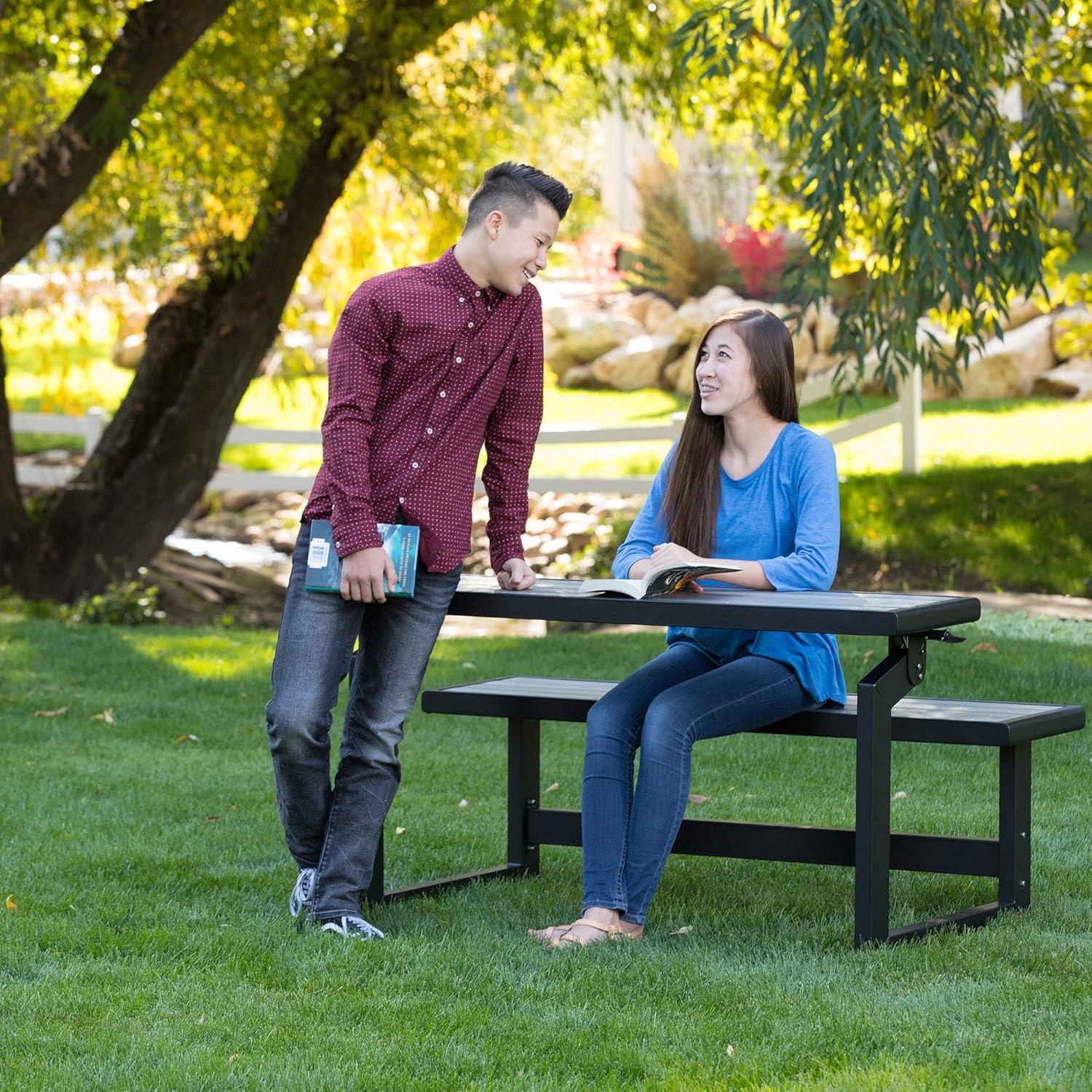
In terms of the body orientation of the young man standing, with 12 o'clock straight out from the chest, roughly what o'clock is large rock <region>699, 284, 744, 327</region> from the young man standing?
The large rock is roughly at 8 o'clock from the young man standing.

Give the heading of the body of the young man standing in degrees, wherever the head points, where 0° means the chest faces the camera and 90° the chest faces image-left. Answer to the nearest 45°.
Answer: approximately 315°

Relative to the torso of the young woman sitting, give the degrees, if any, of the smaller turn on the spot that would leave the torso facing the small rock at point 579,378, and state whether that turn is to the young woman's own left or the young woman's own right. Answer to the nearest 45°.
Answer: approximately 135° to the young woman's own right

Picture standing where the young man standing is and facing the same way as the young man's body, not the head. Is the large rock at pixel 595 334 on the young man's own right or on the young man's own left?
on the young man's own left

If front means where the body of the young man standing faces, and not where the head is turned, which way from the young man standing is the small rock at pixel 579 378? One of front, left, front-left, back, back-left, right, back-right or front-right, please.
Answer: back-left

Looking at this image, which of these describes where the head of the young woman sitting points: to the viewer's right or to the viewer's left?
to the viewer's left

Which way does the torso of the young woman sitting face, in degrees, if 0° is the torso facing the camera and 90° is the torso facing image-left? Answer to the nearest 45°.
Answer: approximately 45°

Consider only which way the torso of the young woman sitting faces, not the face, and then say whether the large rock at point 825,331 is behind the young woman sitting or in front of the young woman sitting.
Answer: behind

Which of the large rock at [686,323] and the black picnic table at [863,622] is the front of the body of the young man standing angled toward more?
the black picnic table

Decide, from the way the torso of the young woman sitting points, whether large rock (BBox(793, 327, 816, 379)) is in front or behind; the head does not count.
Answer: behind

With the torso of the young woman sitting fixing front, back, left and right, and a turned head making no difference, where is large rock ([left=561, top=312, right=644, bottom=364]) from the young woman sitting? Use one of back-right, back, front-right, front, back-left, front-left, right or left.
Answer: back-right

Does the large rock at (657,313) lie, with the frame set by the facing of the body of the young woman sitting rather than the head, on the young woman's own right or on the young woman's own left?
on the young woman's own right

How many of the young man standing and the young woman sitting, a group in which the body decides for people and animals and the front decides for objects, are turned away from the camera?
0

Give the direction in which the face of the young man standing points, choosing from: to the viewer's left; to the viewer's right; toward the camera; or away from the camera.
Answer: to the viewer's right

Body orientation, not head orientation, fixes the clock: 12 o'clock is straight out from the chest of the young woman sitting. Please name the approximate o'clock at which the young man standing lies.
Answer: The young man standing is roughly at 1 o'clock from the young woman sitting.
